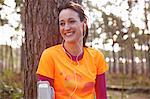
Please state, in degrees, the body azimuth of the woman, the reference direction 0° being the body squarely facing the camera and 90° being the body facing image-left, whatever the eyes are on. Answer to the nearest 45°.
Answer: approximately 0°

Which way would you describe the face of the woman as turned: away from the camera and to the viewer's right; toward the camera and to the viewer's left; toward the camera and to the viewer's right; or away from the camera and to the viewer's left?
toward the camera and to the viewer's left
